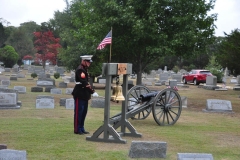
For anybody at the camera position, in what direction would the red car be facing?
facing away from the viewer and to the left of the viewer

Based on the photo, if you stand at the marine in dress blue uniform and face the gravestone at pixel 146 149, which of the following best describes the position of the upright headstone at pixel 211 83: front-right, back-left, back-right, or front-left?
back-left

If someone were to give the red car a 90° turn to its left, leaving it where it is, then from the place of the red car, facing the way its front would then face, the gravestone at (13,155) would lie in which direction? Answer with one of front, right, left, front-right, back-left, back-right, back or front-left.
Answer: front-left

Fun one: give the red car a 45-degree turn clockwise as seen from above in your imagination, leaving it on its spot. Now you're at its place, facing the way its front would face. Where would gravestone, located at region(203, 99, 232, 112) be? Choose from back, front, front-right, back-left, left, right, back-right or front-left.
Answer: back
